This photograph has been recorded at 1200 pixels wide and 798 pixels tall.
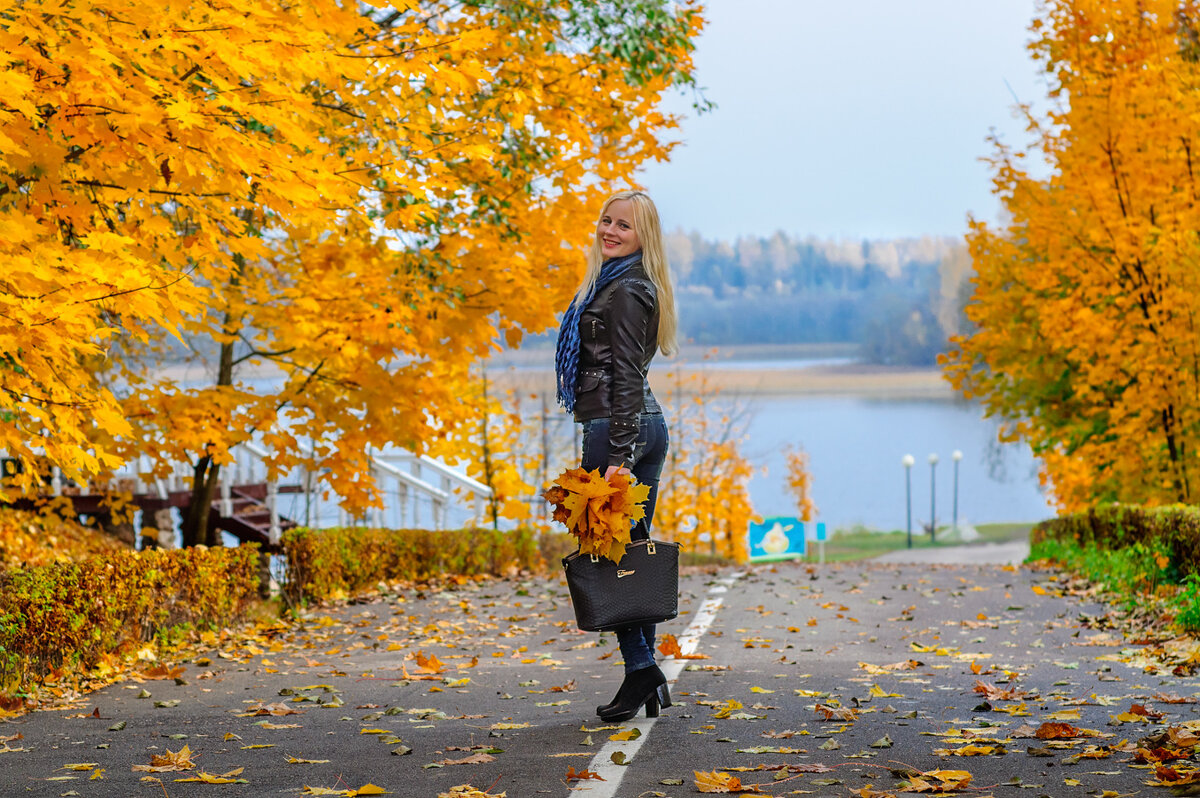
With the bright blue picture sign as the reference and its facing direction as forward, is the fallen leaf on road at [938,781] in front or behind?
in front

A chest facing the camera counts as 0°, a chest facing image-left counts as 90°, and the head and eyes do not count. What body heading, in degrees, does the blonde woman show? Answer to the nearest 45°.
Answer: approximately 90°

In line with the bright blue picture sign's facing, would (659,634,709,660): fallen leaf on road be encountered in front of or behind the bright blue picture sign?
in front

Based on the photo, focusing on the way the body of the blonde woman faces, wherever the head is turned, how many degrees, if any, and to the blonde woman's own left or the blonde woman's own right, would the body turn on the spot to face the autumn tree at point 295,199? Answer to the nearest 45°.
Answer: approximately 45° to the blonde woman's own right

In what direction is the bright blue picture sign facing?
toward the camera

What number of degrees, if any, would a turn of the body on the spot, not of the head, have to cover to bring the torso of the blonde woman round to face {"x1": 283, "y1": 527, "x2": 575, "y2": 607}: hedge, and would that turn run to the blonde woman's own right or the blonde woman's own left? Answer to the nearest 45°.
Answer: approximately 90° to the blonde woman's own right

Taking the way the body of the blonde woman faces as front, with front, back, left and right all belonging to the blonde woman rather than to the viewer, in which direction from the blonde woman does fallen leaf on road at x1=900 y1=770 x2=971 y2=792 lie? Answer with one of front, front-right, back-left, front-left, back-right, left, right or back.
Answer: back-left

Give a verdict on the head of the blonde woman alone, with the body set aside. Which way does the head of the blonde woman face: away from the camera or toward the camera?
toward the camera

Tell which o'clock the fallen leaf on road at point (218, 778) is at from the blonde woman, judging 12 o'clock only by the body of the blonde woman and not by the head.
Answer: The fallen leaf on road is roughly at 11 o'clock from the blonde woman.

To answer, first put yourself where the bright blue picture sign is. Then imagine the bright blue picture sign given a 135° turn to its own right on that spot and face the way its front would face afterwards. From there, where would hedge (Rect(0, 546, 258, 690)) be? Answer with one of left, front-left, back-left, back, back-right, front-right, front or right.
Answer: back-left

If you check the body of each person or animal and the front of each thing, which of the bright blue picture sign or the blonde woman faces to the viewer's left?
the blonde woman

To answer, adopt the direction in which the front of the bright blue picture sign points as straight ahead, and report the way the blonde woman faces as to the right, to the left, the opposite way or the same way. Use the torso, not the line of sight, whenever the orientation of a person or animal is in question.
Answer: to the right

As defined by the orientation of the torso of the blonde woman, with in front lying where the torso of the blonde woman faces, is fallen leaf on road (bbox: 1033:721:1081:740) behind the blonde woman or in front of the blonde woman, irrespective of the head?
behind

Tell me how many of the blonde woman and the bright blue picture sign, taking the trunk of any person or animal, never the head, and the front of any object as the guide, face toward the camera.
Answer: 1

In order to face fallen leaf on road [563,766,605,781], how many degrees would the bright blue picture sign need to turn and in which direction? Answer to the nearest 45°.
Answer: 0° — it already faces it

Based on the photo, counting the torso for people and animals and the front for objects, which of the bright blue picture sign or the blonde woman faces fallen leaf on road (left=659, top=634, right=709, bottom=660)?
the bright blue picture sign

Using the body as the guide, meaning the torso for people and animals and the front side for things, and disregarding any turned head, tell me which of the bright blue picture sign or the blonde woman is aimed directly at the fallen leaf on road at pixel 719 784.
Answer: the bright blue picture sign

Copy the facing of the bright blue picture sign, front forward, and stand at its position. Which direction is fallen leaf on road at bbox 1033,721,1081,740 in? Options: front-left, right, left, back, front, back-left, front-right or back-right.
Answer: front

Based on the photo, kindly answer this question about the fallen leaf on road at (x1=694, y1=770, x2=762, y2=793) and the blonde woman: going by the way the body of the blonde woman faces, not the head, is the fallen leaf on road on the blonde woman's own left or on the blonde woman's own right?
on the blonde woman's own left
